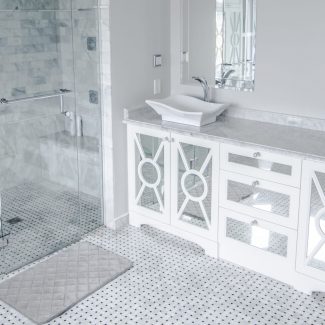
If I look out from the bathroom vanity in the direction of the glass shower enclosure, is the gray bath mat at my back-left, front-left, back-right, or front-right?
front-left

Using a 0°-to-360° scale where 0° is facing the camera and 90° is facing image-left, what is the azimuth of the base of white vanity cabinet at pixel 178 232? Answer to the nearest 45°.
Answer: approximately 45°

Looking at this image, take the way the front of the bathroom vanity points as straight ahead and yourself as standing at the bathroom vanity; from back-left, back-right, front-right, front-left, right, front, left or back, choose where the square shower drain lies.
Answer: front-right

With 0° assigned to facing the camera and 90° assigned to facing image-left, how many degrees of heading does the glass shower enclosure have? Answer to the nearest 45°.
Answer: approximately 315°

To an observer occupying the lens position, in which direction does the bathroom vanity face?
facing the viewer and to the left of the viewer

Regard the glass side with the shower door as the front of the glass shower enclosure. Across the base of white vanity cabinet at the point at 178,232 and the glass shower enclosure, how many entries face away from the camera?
0

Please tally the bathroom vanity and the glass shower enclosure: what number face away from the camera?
0

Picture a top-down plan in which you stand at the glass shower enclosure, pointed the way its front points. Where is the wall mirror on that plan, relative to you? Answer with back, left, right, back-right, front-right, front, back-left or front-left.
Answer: front-left
